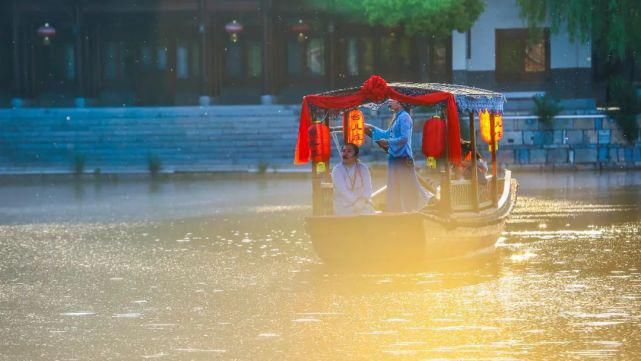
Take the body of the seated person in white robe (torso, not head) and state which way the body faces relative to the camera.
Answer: toward the camera

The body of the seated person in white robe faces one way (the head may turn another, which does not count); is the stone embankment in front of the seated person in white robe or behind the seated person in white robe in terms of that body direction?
behind

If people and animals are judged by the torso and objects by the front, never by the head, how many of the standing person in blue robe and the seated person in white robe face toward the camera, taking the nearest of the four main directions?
1

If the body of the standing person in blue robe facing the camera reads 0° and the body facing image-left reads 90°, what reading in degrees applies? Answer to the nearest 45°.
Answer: approximately 90°

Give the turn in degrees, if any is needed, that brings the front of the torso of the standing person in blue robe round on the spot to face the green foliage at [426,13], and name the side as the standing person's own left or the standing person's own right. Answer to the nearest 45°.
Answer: approximately 90° to the standing person's own right

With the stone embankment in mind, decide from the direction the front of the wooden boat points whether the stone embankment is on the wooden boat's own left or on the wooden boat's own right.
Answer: on the wooden boat's own right

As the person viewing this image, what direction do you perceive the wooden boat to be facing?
facing the viewer and to the left of the viewer

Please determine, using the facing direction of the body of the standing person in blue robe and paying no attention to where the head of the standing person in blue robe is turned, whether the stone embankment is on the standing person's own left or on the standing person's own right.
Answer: on the standing person's own right

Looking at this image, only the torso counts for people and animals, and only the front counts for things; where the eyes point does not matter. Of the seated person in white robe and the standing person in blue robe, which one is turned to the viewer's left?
the standing person in blue robe

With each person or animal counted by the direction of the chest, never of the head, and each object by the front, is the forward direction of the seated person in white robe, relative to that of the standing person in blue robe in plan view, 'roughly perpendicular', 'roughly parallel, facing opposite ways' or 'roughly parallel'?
roughly perpendicular

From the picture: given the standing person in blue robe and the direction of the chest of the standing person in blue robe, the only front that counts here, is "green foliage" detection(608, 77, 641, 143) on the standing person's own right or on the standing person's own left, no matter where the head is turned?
on the standing person's own right

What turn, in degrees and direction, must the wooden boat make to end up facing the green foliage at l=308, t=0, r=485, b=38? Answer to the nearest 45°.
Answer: approximately 135° to its right

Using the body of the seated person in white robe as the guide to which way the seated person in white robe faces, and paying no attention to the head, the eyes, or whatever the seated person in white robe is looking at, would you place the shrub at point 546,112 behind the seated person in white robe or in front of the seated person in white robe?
behind
